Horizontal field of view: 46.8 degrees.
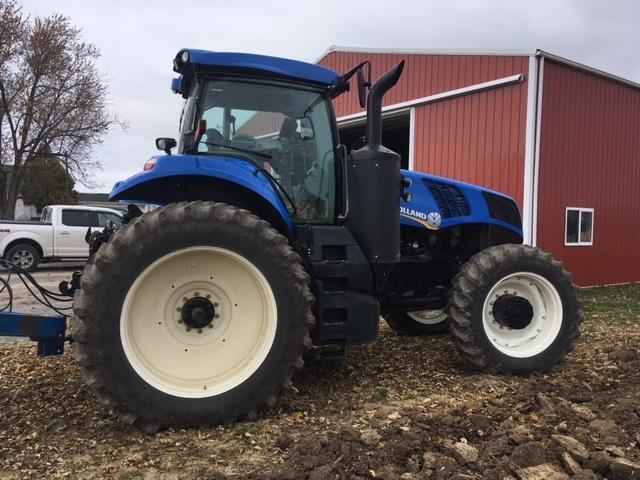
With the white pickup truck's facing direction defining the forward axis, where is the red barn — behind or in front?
in front

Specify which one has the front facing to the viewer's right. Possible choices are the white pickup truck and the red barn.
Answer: the white pickup truck

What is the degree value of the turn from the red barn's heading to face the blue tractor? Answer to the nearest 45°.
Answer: approximately 45° to its left

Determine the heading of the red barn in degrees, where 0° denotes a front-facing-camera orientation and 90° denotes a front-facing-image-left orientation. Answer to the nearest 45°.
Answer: approximately 45°

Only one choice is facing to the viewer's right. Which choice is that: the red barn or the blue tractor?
the blue tractor

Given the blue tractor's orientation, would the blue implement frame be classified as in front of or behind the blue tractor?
behind

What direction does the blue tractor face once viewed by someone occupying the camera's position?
facing to the right of the viewer

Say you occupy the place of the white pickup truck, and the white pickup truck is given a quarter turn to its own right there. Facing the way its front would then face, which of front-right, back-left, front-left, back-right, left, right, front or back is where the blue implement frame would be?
front

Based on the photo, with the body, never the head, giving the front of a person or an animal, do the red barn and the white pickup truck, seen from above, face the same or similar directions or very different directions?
very different directions

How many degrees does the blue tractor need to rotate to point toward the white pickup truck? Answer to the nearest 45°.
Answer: approximately 135° to its left

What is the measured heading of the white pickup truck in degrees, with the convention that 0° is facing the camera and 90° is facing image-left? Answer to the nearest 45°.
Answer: approximately 270°

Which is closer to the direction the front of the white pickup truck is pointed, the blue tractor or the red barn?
the red barn
